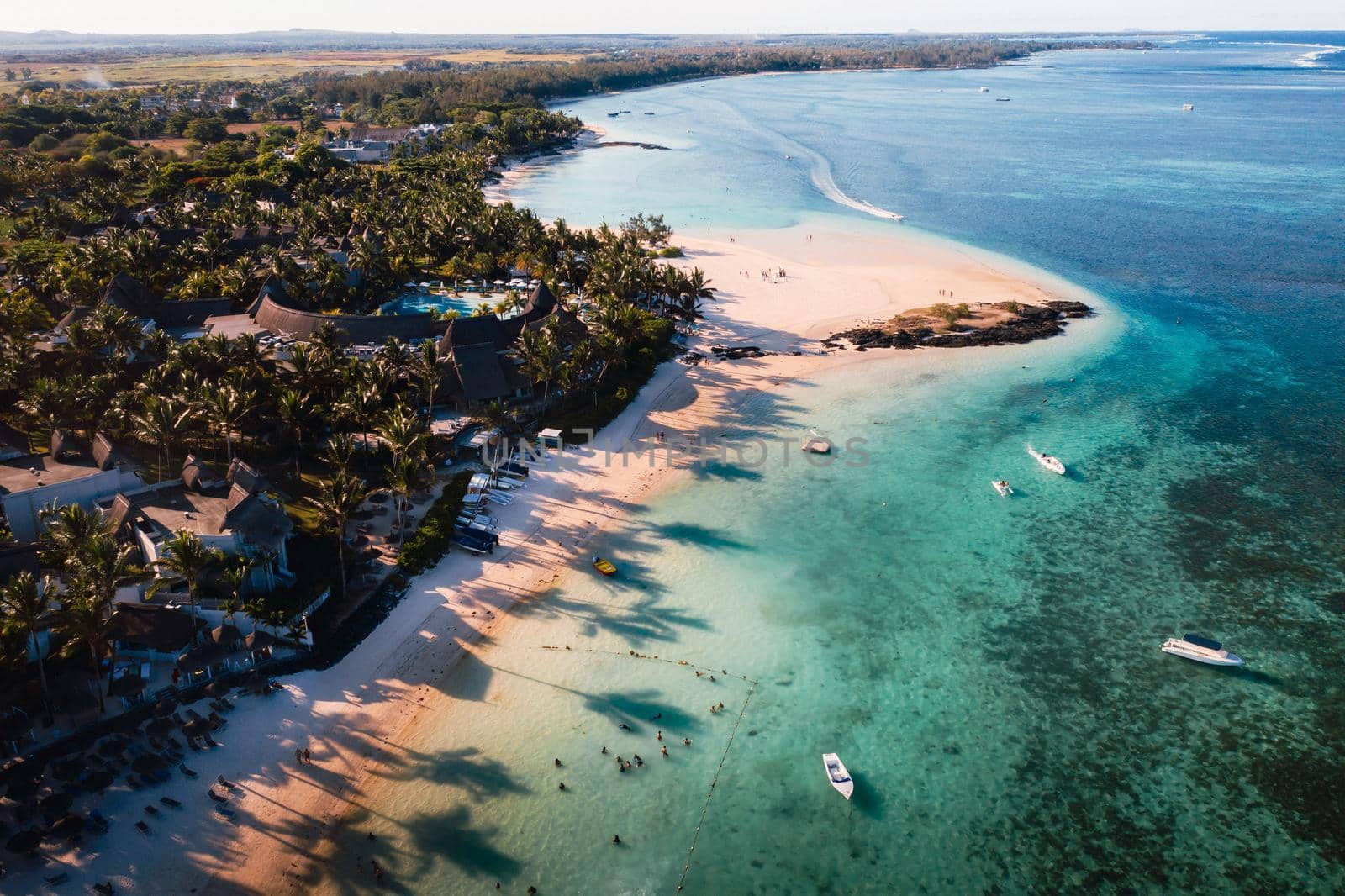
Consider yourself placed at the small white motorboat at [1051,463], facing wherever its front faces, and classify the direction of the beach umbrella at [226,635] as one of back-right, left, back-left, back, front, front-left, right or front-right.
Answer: right

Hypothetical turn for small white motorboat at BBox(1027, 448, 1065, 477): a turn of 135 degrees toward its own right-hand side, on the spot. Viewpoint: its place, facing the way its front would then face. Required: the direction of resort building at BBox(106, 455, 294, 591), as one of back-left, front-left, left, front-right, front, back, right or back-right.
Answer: front-left

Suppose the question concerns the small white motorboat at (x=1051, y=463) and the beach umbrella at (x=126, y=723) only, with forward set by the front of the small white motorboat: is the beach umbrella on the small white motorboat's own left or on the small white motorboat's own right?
on the small white motorboat's own right

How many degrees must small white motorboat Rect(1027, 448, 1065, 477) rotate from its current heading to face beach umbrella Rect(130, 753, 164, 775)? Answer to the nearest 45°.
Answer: approximately 90° to its right

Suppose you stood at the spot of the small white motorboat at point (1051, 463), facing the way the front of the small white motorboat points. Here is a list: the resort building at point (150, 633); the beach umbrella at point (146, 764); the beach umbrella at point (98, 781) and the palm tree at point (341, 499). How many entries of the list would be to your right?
4

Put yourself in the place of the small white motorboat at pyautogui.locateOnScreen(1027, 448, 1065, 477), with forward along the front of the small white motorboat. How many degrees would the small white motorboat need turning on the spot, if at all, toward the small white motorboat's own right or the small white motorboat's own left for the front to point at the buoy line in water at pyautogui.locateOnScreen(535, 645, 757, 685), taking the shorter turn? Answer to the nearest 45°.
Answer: approximately 90° to the small white motorboat's own right

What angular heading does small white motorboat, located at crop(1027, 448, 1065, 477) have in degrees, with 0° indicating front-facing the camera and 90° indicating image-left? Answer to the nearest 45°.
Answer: approximately 315°

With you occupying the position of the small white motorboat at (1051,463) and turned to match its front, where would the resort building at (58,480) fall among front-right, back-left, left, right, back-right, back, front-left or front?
right

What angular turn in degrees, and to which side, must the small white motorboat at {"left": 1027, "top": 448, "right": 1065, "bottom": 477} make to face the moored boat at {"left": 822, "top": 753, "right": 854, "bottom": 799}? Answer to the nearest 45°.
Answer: approximately 45° to its right

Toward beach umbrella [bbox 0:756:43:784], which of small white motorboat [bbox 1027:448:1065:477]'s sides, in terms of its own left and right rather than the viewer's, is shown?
right

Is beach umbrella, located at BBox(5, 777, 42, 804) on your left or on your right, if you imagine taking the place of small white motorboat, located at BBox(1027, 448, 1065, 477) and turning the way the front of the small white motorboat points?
on your right

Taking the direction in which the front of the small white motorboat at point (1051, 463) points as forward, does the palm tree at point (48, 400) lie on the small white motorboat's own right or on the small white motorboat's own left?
on the small white motorboat's own right
